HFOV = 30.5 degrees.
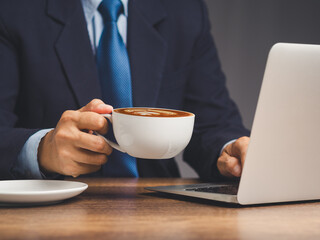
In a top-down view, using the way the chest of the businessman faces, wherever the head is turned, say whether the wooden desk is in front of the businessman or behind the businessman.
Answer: in front

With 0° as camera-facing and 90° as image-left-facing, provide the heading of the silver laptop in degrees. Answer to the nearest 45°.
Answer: approximately 135°

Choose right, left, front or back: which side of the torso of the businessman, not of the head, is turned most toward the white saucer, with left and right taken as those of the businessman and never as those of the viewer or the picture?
front

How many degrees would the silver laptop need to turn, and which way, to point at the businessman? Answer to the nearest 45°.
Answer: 0° — it already faces them

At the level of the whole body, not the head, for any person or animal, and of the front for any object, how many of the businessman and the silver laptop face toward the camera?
1

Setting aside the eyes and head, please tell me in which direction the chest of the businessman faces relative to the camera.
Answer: toward the camera

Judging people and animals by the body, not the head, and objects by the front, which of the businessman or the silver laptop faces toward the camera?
the businessman
